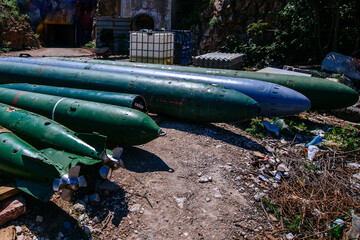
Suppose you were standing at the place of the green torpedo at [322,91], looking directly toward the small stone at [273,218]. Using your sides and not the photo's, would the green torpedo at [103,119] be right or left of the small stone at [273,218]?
right

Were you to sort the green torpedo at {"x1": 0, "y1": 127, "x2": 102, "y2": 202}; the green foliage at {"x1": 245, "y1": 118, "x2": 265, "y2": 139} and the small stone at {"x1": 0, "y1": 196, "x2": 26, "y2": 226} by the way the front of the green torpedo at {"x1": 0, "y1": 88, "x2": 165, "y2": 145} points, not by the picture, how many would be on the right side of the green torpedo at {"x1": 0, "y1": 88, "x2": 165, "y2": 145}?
2

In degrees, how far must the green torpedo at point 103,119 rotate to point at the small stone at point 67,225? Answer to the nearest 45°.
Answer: approximately 45° to its right

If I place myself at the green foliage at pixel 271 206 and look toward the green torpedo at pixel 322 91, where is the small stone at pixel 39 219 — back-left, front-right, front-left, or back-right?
back-left

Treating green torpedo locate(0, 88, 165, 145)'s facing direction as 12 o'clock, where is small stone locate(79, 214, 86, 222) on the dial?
The small stone is roughly at 2 o'clock from the green torpedo.

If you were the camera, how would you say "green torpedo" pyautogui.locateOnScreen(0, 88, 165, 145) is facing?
facing the viewer and to the right of the viewer

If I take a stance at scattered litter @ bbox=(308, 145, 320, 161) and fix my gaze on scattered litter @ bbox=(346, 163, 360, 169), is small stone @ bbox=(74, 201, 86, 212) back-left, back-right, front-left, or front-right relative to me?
back-right

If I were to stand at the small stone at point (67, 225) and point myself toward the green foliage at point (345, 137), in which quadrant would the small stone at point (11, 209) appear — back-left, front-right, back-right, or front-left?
back-left

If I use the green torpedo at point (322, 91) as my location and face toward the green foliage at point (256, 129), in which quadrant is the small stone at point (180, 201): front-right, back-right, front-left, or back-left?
front-left

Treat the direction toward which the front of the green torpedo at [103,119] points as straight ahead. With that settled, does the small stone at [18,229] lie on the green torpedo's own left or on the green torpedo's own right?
on the green torpedo's own right

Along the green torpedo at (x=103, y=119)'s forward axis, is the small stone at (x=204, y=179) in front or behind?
in front

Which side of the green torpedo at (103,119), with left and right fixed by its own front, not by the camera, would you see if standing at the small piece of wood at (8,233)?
right
